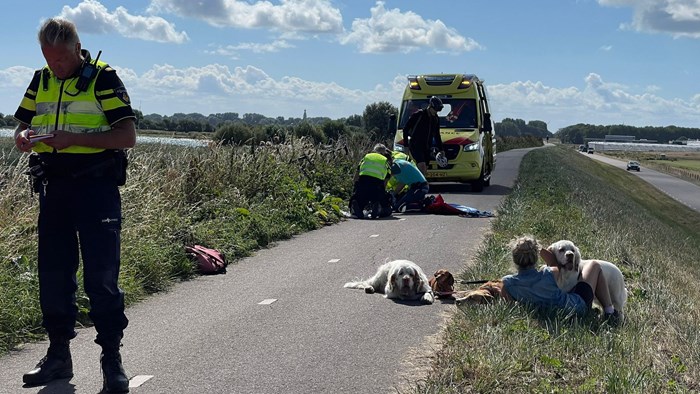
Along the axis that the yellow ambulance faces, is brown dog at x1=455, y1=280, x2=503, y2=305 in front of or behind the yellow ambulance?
in front

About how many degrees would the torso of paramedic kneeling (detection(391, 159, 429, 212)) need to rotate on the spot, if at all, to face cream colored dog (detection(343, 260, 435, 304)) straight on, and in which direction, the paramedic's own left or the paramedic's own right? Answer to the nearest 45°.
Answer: approximately 90° to the paramedic's own left

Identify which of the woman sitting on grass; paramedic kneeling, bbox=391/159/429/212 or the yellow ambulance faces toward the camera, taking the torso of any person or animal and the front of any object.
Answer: the yellow ambulance

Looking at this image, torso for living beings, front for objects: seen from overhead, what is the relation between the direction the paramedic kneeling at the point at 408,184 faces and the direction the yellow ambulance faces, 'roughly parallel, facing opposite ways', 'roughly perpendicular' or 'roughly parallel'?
roughly perpendicular

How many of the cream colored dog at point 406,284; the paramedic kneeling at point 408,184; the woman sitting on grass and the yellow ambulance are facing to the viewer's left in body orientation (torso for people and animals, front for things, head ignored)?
1

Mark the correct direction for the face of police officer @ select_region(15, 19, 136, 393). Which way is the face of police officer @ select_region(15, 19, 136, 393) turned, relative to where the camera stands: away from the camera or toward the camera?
toward the camera

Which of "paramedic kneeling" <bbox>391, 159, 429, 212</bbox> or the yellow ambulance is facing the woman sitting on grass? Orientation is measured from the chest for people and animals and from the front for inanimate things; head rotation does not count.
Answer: the yellow ambulance

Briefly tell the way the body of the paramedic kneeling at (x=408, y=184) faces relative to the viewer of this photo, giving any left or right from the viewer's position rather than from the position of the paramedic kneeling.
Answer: facing to the left of the viewer

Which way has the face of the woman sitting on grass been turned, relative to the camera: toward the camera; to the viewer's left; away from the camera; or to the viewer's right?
away from the camera

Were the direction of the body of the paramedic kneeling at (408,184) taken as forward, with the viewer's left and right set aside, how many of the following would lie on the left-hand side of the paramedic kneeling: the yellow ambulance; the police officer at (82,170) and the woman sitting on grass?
2

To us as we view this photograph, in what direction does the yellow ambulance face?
facing the viewer

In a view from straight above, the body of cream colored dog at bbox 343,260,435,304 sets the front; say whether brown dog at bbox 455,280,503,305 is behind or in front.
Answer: in front
